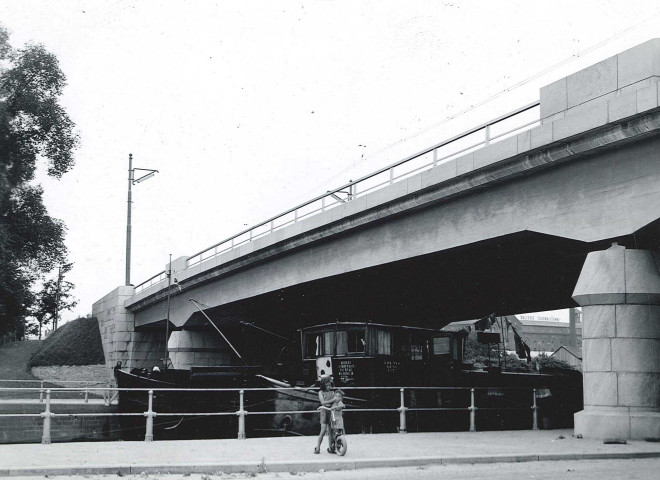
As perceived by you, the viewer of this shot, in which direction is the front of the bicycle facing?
facing the viewer and to the right of the viewer
